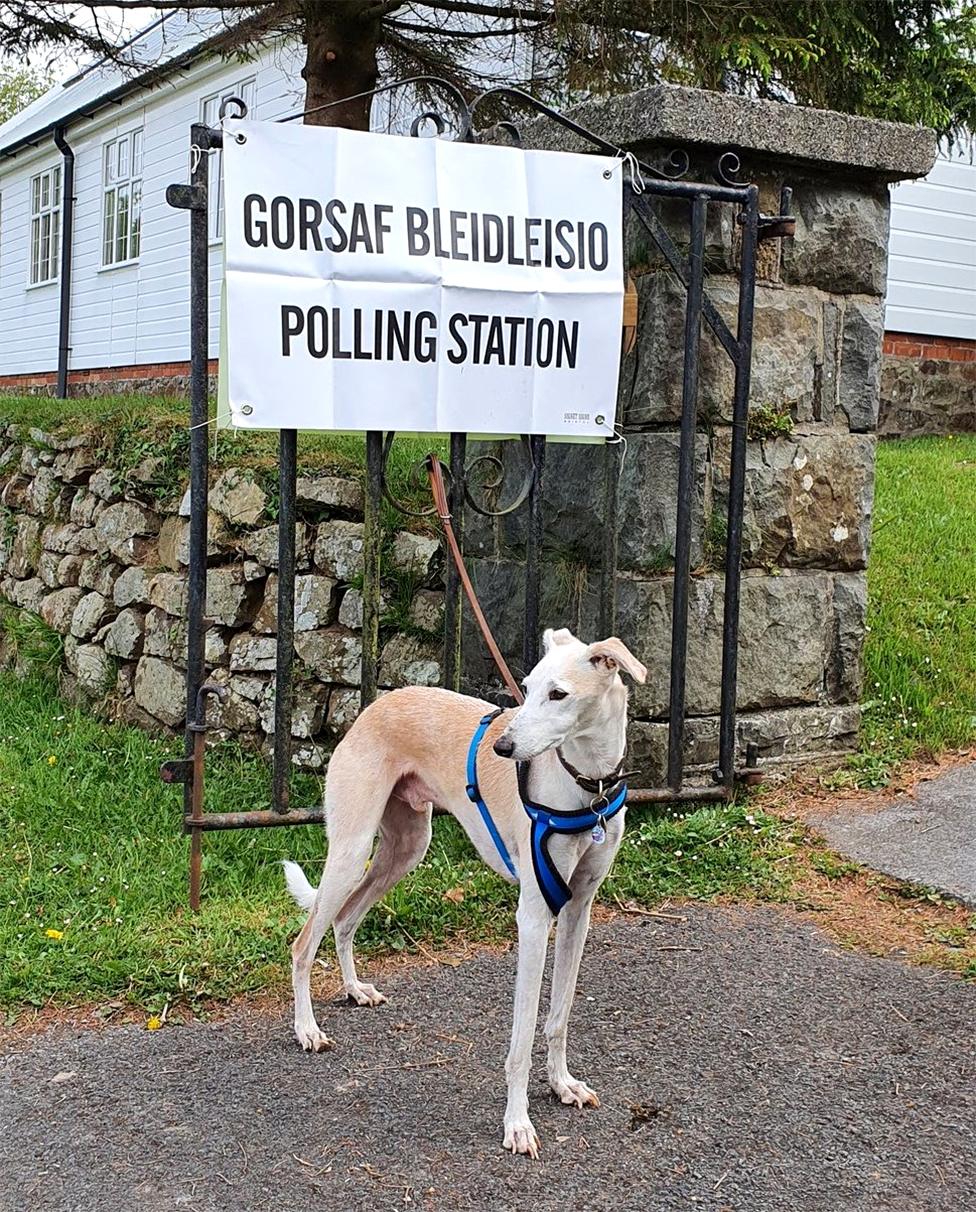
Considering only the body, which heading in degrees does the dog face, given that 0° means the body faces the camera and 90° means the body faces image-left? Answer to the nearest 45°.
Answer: approximately 315°

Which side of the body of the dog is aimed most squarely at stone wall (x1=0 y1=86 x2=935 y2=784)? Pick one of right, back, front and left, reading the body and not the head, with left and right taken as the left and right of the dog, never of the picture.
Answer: left

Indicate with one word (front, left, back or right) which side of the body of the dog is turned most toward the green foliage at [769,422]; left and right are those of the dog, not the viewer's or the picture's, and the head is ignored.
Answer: left

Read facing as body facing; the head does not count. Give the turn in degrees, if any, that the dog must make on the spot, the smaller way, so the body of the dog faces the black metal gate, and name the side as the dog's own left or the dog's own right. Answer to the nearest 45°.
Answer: approximately 135° to the dog's own left

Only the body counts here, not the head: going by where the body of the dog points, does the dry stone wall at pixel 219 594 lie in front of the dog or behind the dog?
behind
